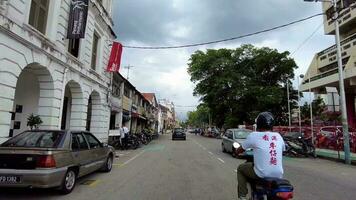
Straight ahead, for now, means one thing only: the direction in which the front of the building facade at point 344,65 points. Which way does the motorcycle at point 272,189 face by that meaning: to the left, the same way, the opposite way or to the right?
to the right

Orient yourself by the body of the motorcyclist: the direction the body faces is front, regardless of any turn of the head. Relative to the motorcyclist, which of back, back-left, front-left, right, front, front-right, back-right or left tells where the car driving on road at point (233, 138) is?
front-right

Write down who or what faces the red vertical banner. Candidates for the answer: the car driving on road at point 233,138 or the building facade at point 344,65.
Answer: the building facade

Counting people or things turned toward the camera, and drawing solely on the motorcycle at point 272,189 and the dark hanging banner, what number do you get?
1

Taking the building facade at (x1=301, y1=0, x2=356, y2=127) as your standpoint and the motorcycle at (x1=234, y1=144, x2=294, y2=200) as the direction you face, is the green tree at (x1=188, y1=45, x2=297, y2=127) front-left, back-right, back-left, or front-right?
back-right

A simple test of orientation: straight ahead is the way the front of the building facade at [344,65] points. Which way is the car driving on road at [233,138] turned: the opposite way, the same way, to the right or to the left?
to the left

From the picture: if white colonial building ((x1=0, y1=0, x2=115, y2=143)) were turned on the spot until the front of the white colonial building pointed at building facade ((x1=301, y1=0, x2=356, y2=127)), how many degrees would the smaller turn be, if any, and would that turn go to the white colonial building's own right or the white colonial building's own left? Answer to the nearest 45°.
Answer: approximately 45° to the white colonial building's own left

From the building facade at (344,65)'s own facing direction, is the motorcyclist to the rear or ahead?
ahead

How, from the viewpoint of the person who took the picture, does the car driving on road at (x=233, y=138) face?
facing the viewer and to the right of the viewer

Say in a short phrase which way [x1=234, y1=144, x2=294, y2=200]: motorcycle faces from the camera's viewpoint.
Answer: facing away from the viewer and to the left of the viewer

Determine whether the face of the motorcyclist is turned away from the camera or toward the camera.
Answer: away from the camera

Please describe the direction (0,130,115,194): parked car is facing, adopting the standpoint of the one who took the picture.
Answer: facing away from the viewer and to the right of the viewer

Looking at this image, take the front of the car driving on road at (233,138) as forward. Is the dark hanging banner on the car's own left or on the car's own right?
on the car's own right

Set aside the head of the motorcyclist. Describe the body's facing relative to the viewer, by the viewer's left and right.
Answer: facing away from the viewer and to the left of the viewer
